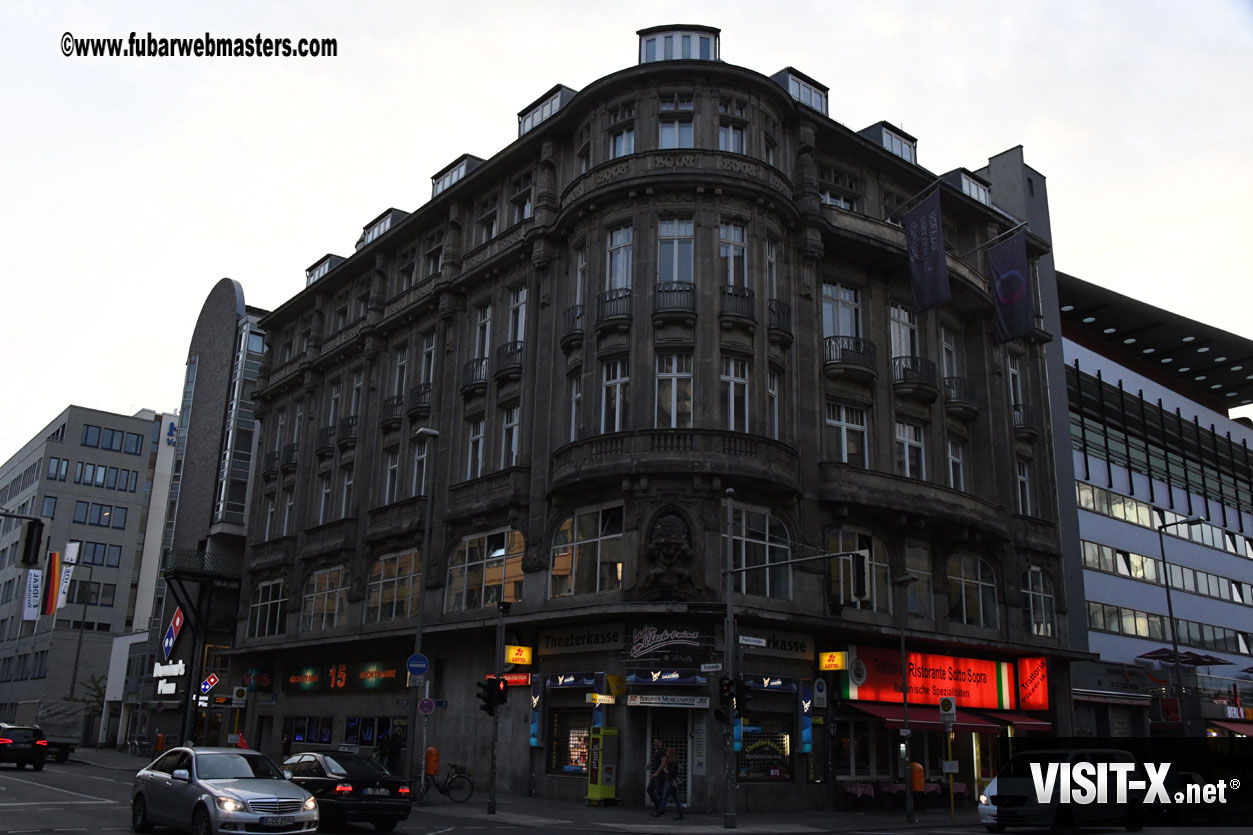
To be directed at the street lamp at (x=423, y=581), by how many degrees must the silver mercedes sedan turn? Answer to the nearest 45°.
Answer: approximately 135° to its left

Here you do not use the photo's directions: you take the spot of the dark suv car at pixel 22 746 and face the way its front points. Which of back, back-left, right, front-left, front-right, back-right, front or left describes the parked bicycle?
back-right

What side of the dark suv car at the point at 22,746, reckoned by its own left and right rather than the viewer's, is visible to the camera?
back

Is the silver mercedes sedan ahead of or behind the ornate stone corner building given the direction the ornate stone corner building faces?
ahead

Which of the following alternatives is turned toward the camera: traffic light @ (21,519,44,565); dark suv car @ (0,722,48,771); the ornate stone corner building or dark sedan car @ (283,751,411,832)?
the ornate stone corner building

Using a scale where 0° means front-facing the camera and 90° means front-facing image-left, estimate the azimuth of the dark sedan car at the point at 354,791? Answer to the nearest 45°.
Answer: approximately 135°

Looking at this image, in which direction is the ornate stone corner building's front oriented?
toward the camera

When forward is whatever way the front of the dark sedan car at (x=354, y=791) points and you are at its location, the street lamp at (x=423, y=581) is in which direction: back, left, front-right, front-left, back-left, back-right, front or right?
front-right

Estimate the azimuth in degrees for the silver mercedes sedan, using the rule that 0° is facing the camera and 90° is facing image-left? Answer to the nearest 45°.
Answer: approximately 315°
